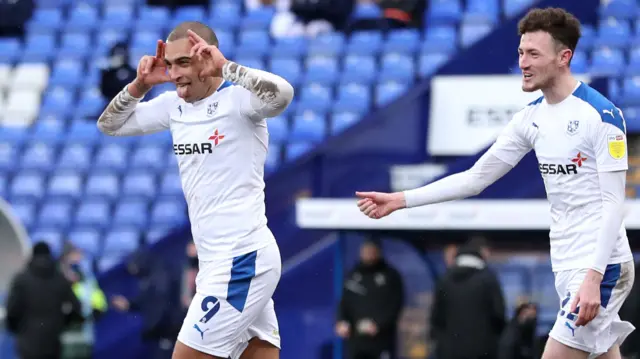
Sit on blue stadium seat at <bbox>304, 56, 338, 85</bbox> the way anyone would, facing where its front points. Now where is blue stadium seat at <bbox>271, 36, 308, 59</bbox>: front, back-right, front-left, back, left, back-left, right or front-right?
back-right

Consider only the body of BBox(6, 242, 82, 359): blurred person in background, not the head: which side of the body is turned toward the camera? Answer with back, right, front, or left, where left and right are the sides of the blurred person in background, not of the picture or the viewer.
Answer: back

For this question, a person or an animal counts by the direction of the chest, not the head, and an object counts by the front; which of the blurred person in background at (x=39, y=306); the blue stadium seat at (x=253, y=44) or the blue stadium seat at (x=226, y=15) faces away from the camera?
the blurred person in background

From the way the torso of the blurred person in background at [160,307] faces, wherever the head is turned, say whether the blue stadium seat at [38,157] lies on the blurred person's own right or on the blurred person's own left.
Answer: on the blurred person's own right

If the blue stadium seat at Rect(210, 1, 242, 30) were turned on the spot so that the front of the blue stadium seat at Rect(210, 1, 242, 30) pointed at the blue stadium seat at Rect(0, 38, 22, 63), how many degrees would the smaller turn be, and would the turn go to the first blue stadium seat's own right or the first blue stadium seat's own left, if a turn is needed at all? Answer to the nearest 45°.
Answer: approximately 90° to the first blue stadium seat's own right
